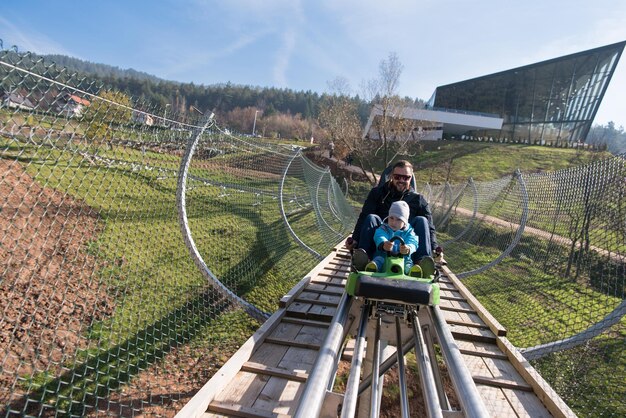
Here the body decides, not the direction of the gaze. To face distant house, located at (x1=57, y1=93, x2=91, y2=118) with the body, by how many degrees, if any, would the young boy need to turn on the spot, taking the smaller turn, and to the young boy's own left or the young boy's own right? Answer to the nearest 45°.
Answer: approximately 90° to the young boy's own right

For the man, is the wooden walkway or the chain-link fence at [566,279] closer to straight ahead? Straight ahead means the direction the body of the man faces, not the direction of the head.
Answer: the wooden walkway

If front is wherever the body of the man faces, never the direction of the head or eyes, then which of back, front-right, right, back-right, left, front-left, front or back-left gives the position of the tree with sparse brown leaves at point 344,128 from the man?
back

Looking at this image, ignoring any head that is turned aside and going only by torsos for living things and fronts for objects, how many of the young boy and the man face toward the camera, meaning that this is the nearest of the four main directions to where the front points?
2

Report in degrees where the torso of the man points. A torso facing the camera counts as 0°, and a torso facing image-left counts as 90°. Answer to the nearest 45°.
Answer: approximately 0°
